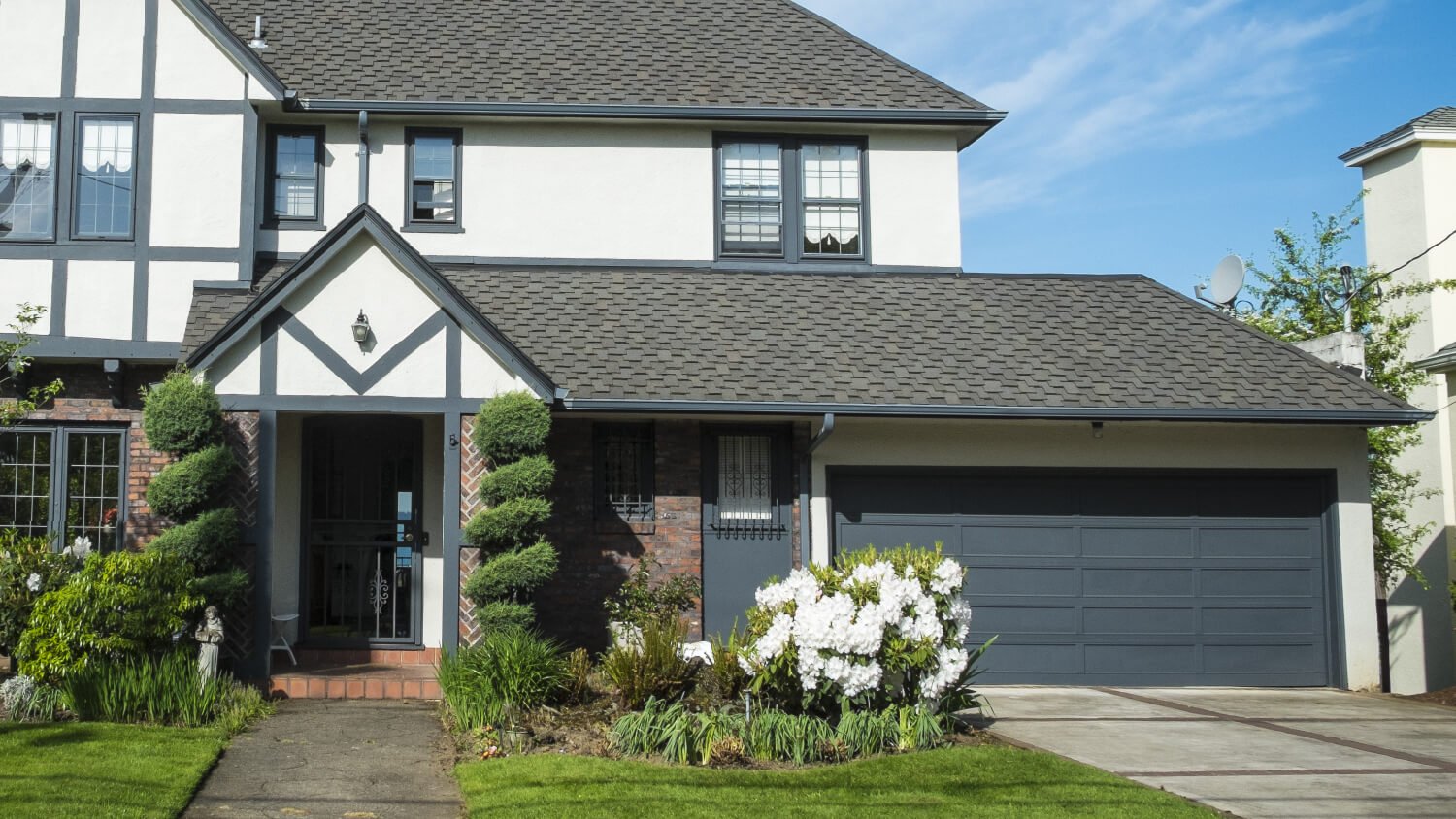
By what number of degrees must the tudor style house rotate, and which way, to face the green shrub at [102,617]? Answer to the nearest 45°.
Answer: approximately 45° to its right

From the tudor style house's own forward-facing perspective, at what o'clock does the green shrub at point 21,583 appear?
The green shrub is roughly at 2 o'clock from the tudor style house.

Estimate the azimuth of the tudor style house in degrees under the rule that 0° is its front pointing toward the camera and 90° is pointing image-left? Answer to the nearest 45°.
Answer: approximately 0°

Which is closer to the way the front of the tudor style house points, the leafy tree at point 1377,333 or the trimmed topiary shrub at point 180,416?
the trimmed topiary shrub

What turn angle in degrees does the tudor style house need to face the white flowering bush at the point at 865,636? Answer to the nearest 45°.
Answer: approximately 45° to its left

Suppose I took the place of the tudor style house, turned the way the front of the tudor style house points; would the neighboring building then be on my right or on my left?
on my left
